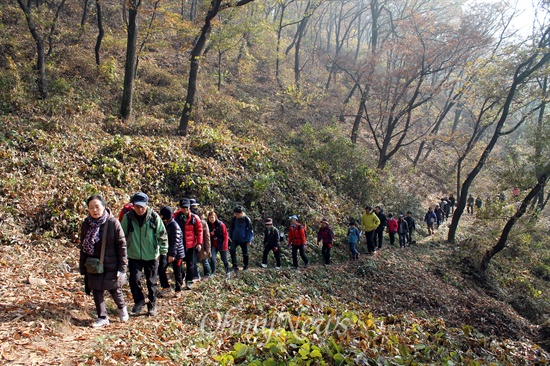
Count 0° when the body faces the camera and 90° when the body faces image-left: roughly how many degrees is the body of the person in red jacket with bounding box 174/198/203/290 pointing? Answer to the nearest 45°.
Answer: approximately 45°

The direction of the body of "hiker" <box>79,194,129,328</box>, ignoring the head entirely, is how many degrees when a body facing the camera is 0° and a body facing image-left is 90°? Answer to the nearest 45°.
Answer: approximately 45°

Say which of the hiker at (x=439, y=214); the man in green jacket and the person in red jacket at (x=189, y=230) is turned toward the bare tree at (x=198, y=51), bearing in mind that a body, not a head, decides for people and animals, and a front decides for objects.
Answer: the hiker

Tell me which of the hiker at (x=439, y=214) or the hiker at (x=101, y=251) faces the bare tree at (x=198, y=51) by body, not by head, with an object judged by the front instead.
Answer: the hiker at (x=439, y=214)

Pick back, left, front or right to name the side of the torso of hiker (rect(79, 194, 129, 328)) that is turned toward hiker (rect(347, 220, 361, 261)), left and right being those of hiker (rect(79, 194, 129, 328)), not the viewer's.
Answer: back

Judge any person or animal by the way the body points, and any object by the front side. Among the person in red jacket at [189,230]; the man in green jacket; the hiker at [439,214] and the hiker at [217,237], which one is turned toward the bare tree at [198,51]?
the hiker at [439,214]

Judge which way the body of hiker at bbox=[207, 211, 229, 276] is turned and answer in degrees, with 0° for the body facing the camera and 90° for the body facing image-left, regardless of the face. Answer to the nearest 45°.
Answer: approximately 45°
